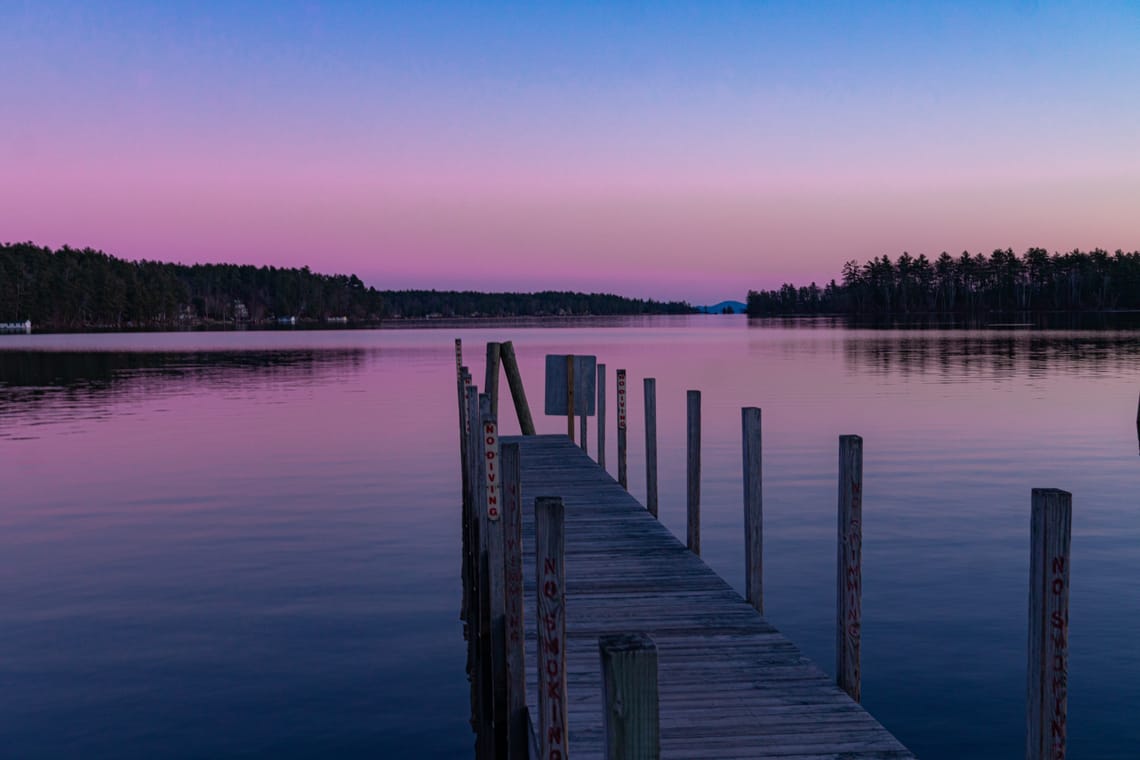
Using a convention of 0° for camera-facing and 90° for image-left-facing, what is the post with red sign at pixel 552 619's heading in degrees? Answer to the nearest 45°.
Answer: approximately 0°

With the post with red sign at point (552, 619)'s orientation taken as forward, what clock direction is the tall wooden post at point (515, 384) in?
The tall wooden post is roughly at 6 o'clock from the post with red sign.

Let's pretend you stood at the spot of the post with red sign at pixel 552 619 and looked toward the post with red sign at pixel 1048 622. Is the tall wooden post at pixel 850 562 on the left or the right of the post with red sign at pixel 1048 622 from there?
left

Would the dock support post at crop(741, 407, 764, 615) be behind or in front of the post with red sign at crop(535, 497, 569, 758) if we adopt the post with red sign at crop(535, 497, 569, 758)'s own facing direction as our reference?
behind

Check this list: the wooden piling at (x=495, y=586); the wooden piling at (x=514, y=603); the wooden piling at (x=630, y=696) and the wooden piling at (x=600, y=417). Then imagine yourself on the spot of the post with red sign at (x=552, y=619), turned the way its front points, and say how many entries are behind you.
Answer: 3

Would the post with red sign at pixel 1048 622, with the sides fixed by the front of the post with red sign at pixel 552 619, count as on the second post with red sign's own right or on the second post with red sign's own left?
on the second post with red sign's own left

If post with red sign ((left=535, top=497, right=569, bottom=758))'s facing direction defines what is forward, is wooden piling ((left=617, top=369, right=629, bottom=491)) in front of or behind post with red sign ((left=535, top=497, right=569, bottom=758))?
behind

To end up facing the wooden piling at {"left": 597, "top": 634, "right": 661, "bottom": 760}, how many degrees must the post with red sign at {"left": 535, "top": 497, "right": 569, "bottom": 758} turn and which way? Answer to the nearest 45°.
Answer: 0° — it already faces it

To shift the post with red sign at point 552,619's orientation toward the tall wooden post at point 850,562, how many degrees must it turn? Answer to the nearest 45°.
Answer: approximately 135° to its left

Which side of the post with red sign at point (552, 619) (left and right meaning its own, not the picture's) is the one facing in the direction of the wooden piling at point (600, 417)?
back

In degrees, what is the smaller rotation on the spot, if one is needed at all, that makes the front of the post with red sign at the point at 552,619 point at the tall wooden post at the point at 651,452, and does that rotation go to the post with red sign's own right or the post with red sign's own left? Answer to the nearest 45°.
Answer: approximately 180°

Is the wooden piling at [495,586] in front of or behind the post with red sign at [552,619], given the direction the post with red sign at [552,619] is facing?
behind
